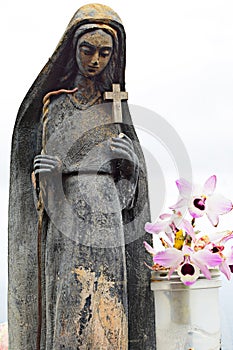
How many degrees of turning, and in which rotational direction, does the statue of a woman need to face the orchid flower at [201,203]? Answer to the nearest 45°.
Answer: approximately 90° to its left

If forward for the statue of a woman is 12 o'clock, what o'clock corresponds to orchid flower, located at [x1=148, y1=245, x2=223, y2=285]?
The orchid flower is roughly at 10 o'clock from the statue of a woman.

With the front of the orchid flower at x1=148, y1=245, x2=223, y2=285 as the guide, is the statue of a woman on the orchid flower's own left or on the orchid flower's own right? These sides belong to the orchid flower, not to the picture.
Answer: on the orchid flower's own right

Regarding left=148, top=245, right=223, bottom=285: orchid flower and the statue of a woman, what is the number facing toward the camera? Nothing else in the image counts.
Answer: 2

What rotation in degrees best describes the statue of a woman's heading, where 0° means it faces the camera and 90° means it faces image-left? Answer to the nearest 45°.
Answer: approximately 0°

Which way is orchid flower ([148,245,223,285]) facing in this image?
toward the camera
